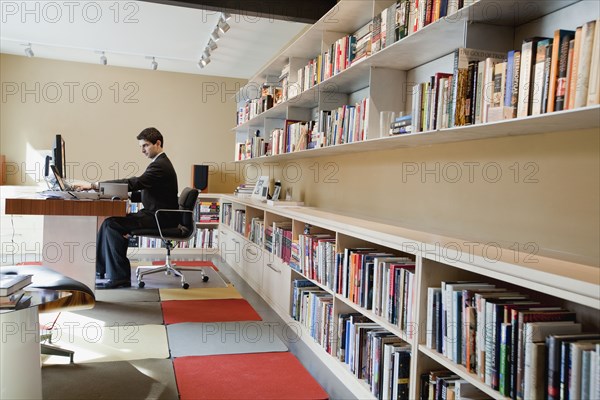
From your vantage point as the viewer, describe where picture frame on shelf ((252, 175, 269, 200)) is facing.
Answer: facing the viewer and to the left of the viewer

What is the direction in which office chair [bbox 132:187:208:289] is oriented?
to the viewer's left

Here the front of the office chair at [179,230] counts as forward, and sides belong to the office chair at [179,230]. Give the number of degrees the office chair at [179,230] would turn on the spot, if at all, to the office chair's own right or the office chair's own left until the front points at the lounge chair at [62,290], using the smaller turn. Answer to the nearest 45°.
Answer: approximately 90° to the office chair's own left

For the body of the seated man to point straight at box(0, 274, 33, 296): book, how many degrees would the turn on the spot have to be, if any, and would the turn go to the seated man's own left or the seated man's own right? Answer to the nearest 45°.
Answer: approximately 90° to the seated man's own left

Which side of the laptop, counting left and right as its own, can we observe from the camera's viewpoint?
right

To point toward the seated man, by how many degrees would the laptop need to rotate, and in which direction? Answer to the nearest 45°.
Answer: approximately 45° to its left

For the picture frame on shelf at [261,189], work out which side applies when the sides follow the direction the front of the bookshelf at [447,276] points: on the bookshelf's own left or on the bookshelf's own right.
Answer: on the bookshelf's own right

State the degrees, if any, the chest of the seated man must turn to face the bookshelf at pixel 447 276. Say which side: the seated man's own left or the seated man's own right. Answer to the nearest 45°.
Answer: approximately 90° to the seated man's own left
